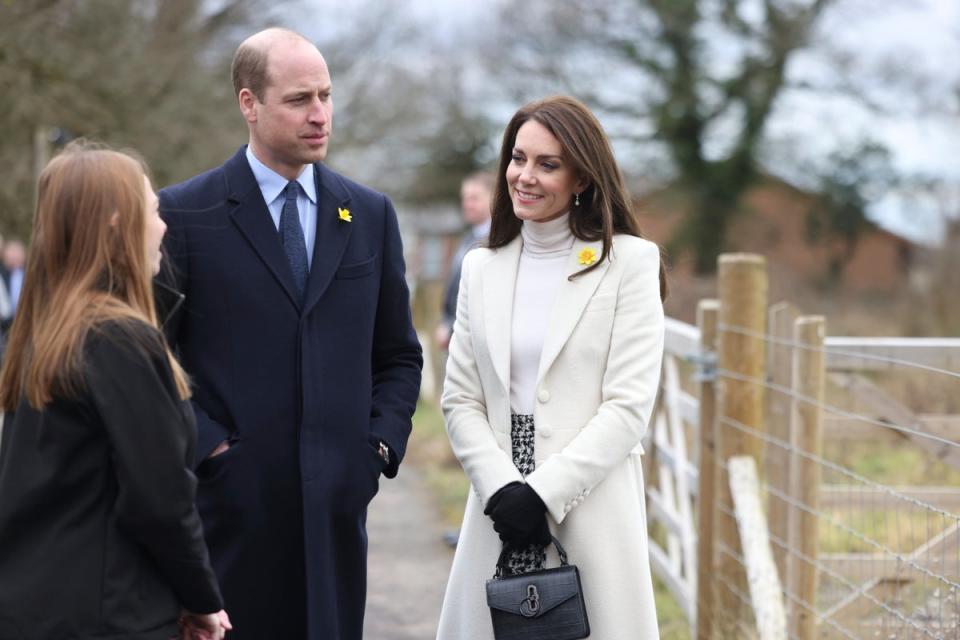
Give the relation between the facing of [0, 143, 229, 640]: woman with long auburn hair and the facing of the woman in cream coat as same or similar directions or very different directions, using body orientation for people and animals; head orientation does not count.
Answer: very different directions

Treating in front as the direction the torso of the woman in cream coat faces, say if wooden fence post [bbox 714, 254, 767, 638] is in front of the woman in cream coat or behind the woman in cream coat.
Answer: behind

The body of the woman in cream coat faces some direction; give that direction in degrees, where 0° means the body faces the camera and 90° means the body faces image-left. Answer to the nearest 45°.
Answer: approximately 45°

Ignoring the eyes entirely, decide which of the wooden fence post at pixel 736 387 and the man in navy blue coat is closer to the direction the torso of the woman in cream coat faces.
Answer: the man in navy blue coat

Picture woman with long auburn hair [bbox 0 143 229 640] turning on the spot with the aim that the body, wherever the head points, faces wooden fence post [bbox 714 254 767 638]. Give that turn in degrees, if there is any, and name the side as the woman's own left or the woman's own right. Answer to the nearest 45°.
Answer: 0° — they already face it

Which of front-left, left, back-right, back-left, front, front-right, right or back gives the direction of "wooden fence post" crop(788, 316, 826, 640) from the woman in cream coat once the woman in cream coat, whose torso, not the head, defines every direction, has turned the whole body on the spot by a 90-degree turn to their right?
right

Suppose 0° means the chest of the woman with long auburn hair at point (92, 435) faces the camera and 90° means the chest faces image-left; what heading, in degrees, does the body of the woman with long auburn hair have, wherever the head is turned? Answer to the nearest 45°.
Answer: approximately 225°

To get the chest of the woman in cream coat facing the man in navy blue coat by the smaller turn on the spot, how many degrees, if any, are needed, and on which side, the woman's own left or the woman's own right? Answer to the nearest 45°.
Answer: approximately 45° to the woman's own right

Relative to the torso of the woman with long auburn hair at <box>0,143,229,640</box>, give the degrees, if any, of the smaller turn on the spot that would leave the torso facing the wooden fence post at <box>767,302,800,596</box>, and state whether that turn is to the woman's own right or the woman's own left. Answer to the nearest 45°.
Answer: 0° — they already face it

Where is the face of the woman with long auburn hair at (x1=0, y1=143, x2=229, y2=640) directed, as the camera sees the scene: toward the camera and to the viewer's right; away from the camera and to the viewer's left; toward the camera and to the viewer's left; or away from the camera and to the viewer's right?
away from the camera and to the viewer's right
